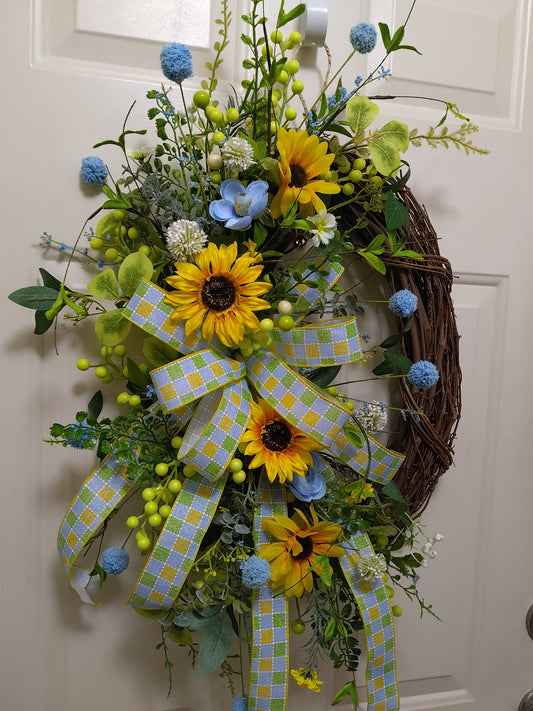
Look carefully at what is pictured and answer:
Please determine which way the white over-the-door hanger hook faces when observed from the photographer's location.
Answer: facing the viewer
